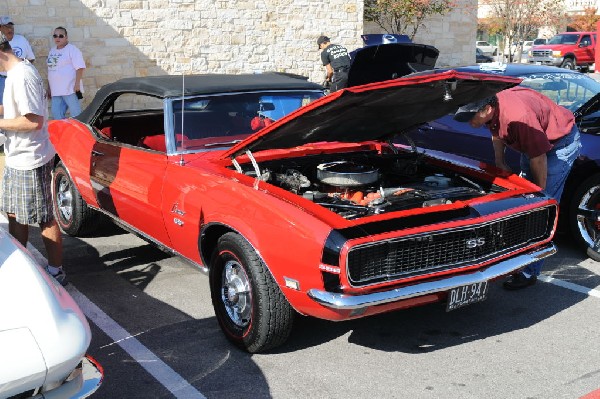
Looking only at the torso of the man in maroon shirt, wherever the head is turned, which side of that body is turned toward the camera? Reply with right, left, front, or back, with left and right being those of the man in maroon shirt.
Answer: left

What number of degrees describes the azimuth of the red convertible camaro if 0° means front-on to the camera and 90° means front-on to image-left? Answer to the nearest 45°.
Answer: approximately 315°

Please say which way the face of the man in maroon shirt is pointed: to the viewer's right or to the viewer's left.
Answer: to the viewer's left

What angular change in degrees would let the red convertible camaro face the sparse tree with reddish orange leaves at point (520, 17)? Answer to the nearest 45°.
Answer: approximately 135° to its left

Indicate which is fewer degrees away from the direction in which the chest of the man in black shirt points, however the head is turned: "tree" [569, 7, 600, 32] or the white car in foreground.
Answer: the tree
